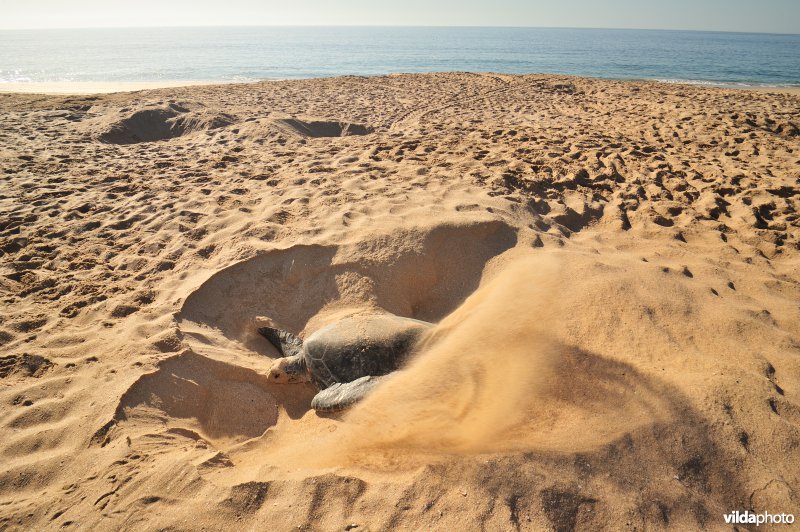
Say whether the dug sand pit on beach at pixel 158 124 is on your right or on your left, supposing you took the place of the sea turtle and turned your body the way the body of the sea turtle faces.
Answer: on your right

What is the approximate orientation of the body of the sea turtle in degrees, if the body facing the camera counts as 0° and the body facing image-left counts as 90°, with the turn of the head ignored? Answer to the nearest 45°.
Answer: approximately 45°
